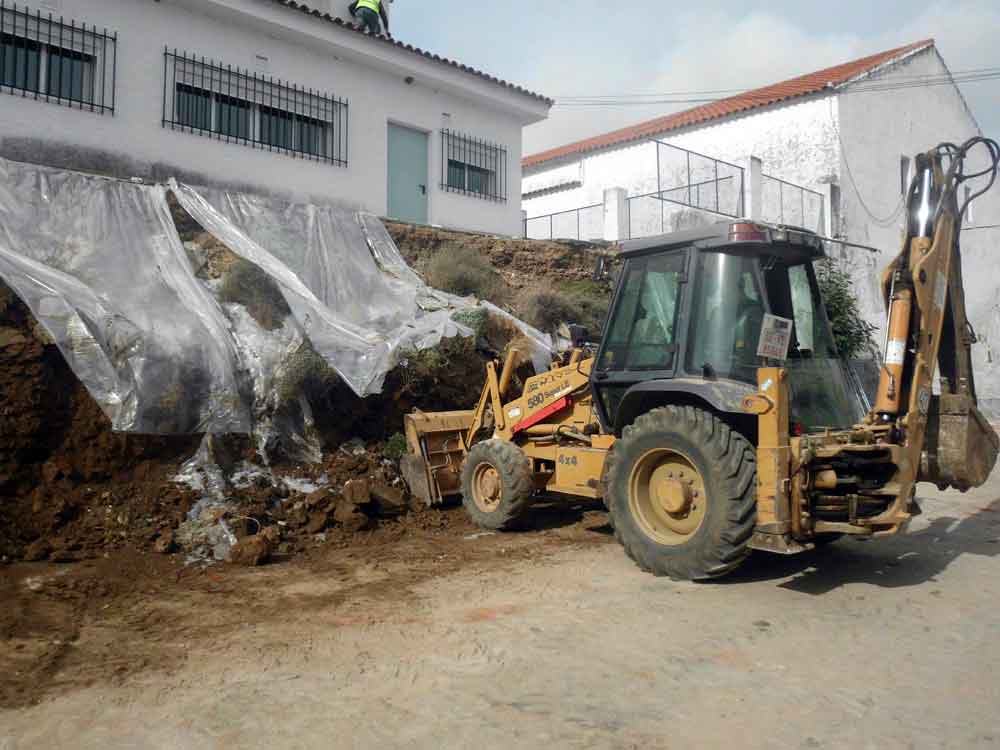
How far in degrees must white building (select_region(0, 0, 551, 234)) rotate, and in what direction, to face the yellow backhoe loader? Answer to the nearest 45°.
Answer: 0° — it already faces it

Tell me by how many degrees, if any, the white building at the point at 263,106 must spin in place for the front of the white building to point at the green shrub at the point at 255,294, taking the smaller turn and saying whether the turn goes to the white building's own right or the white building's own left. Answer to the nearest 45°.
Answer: approximately 45° to the white building's own right

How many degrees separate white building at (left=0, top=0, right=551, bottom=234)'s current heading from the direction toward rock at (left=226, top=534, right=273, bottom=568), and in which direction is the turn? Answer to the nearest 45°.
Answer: approximately 45° to its right

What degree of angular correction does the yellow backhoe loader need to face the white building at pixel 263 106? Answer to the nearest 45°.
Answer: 0° — it already faces it

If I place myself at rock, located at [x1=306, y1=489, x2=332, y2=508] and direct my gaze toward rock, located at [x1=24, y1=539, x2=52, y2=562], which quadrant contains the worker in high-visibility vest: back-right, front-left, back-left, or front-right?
back-right

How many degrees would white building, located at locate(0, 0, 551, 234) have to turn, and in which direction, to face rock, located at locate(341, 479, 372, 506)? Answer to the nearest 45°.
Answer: approximately 45° to its right

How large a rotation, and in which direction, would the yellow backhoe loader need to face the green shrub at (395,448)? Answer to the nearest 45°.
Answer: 0° — it already faces it

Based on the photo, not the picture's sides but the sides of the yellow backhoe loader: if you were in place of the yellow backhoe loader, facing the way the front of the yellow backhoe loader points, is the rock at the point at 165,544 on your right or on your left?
on your left

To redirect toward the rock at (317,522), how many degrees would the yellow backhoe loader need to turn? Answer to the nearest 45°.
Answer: approximately 45° to its left

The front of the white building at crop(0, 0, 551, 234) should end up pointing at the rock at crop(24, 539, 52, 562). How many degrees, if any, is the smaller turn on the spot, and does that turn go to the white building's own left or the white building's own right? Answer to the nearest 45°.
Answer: approximately 45° to the white building's own right

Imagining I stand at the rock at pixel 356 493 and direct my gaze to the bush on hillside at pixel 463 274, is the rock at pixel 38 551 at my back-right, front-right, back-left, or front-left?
back-left

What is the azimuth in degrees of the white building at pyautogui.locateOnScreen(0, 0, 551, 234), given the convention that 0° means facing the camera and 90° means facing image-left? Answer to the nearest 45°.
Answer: approximately 315°

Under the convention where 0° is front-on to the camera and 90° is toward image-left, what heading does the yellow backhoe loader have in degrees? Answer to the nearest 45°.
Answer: approximately 135°

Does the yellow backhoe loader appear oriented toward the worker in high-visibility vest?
yes

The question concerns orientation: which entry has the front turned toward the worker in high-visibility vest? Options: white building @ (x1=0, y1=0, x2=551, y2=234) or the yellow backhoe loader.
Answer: the yellow backhoe loader

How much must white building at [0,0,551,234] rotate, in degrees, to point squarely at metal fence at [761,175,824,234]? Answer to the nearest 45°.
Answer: approximately 45° to its left
